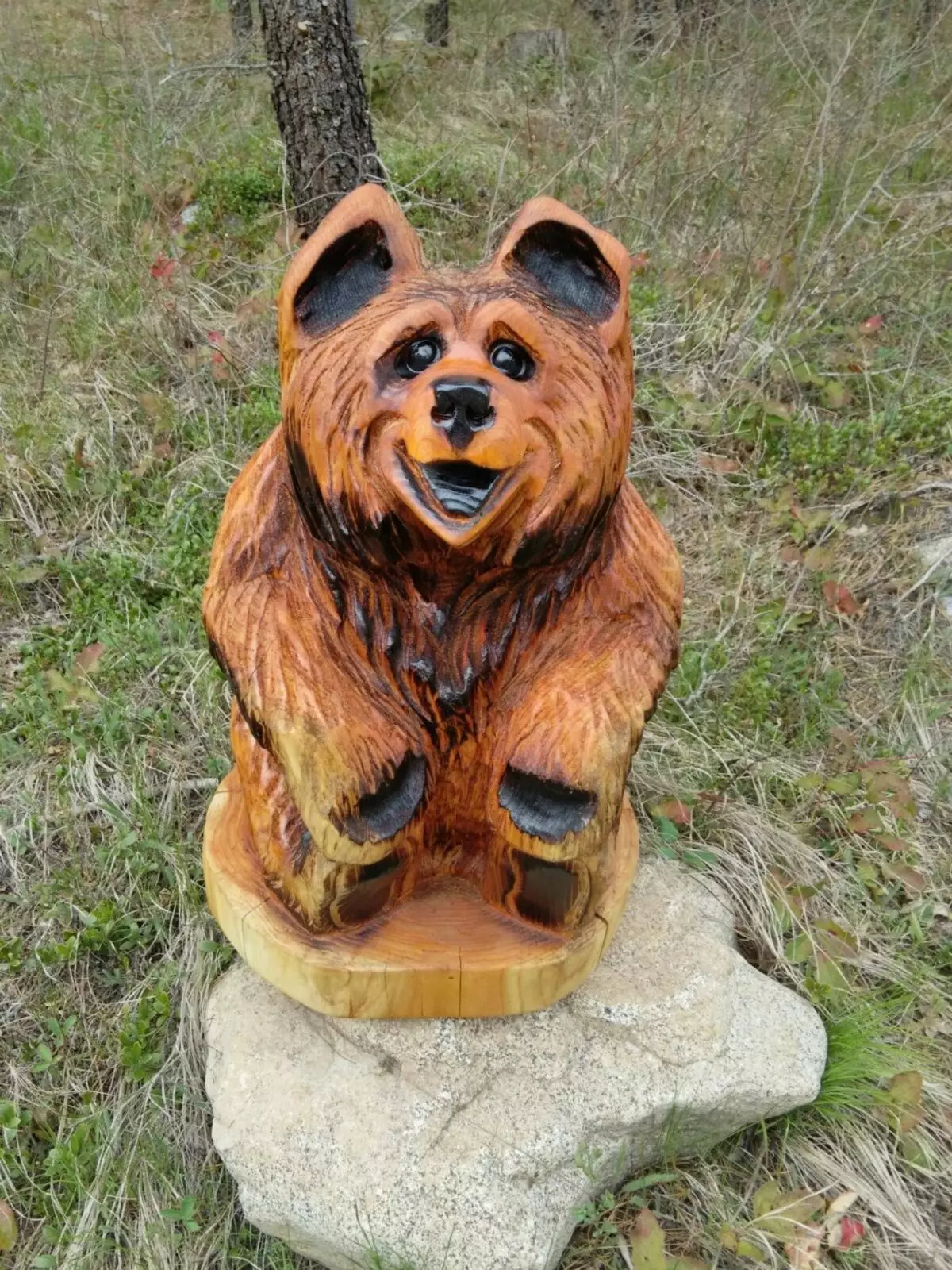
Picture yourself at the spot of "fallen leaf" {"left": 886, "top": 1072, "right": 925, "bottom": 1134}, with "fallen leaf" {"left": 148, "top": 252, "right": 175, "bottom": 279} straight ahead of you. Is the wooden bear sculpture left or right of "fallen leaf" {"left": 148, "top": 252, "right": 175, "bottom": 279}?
left

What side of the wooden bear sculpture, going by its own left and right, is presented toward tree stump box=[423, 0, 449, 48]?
back

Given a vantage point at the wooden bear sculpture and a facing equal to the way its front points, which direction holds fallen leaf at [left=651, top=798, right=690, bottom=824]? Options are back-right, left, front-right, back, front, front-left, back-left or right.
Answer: back-left

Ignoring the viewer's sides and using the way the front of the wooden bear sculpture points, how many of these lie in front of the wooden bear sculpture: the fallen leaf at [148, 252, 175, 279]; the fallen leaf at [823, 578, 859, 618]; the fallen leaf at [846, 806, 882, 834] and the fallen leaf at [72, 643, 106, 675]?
0

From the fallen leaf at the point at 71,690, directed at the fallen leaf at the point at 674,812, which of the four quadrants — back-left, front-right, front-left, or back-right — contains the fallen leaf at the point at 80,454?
back-left

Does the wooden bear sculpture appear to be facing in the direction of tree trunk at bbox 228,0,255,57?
no

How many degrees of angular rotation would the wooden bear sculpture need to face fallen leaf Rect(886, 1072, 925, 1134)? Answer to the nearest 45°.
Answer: approximately 90° to its left

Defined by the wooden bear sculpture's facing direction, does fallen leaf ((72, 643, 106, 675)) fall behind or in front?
behind

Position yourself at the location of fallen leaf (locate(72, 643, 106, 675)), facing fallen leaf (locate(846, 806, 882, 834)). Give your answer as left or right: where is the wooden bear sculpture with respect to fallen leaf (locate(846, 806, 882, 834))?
right

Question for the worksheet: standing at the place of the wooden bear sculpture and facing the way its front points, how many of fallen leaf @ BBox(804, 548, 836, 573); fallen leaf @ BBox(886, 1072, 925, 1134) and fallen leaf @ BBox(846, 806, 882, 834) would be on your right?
0

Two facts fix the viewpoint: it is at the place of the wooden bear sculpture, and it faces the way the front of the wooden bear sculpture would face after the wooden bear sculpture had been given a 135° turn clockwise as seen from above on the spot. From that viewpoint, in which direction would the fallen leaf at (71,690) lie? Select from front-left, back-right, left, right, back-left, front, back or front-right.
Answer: front

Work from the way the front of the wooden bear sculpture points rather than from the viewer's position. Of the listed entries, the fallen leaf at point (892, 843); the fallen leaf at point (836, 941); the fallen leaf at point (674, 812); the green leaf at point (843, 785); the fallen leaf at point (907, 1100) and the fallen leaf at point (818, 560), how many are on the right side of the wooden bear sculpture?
0

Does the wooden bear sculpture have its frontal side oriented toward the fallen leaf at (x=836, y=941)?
no

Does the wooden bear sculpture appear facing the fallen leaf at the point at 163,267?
no

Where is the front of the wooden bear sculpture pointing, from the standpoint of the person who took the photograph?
facing the viewer

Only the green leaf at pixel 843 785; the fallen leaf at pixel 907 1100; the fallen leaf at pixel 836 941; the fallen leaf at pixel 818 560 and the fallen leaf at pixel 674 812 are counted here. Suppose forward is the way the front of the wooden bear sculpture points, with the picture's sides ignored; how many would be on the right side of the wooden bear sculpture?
0
